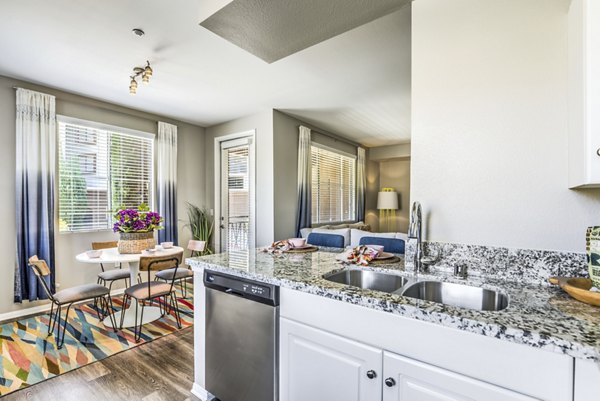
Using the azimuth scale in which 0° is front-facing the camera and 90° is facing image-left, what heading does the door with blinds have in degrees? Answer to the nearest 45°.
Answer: approximately 45°

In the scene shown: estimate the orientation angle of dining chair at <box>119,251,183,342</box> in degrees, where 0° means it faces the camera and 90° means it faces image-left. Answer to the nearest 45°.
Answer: approximately 135°

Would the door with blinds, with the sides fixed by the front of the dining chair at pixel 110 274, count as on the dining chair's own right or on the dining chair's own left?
on the dining chair's own left

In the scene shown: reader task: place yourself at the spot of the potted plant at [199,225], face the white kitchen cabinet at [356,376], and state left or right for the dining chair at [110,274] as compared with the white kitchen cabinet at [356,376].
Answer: right

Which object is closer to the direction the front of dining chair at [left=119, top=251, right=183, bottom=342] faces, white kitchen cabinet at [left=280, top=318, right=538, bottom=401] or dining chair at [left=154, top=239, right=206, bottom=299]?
the dining chair

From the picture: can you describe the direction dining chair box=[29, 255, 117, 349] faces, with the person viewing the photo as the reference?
facing away from the viewer and to the right of the viewer

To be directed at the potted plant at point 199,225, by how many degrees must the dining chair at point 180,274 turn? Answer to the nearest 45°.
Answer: approximately 135° to its right

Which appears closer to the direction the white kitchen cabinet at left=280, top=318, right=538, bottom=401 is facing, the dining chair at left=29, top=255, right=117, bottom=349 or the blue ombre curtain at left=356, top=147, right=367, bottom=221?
the dining chair
